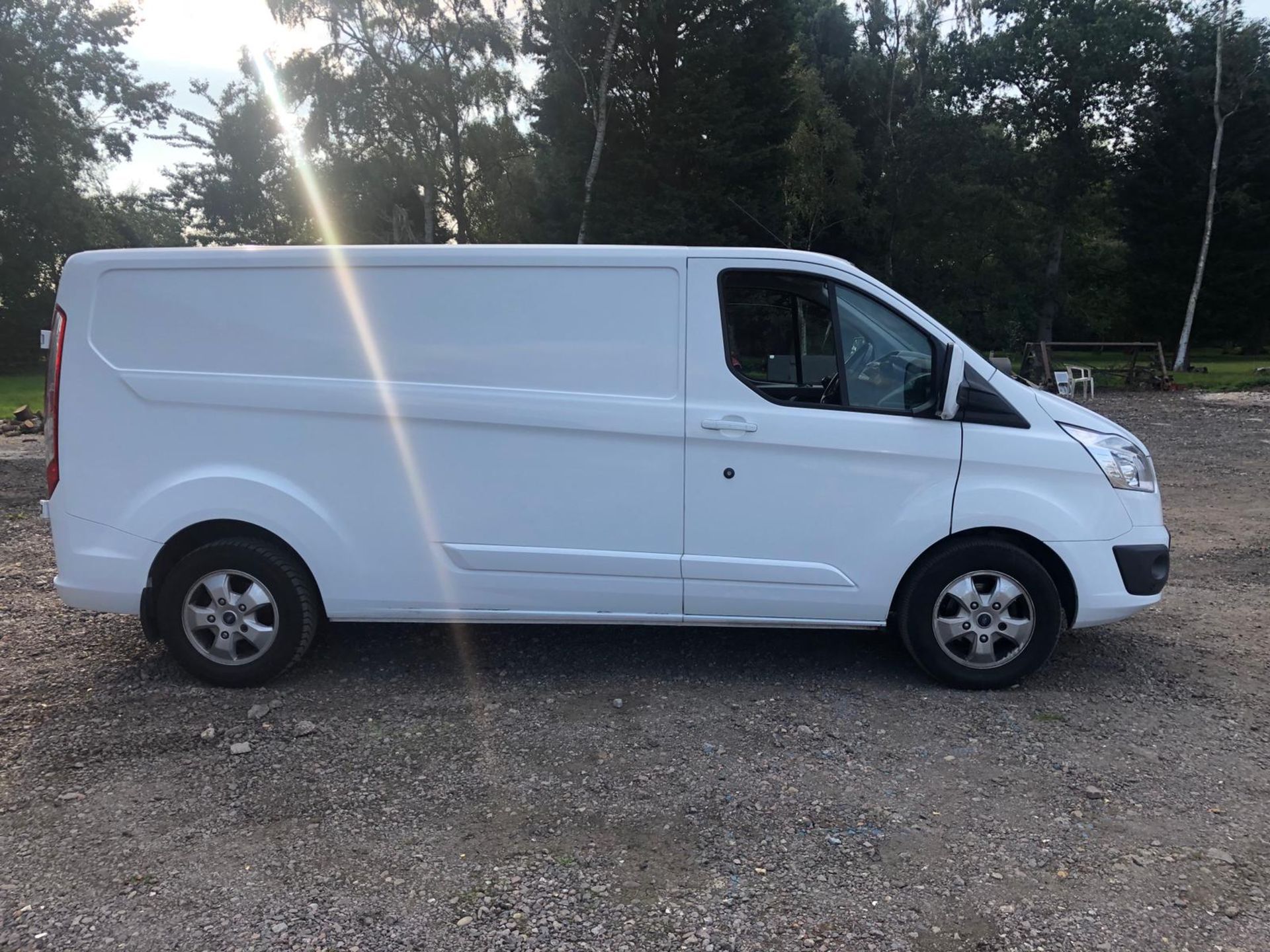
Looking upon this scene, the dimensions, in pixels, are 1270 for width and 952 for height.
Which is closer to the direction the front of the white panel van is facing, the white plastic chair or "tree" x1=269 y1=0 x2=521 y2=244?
the white plastic chair

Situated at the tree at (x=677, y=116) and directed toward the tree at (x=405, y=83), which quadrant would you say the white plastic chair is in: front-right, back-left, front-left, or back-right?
back-left

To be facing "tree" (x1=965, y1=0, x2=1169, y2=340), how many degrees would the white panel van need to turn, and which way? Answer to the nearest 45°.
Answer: approximately 45° to its left

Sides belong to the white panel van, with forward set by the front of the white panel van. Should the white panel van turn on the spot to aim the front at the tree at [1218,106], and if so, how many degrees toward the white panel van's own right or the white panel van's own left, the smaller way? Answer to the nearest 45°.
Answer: approximately 45° to the white panel van's own left

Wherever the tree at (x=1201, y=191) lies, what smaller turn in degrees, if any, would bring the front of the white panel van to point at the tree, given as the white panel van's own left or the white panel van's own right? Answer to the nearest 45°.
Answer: approximately 45° to the white panel van's own left

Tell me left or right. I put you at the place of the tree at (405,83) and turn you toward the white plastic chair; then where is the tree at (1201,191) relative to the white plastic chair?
left

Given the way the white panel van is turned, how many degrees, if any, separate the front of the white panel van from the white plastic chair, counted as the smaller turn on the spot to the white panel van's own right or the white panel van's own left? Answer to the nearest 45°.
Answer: approximately 45° to the white panel van's own left

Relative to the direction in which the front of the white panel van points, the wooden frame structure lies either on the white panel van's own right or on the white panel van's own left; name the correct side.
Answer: on the white panel van's own left

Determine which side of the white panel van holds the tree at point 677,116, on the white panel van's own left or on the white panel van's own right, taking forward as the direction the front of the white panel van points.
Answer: on the white panel van's own left

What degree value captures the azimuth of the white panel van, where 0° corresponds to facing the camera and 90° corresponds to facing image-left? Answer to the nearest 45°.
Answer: approximately 270°

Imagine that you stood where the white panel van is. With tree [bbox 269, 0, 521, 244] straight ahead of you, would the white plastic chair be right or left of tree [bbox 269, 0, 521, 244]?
right
